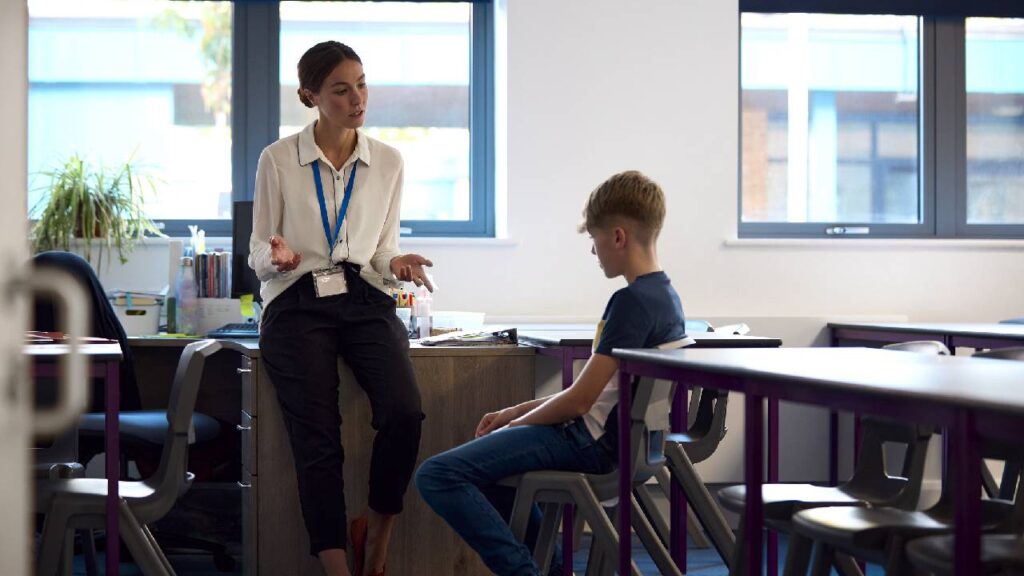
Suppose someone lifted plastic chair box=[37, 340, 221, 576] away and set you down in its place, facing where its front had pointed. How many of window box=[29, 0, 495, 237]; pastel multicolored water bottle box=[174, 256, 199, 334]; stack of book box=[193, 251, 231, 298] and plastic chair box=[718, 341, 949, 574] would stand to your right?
3

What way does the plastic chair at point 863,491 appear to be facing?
to the viewer's left

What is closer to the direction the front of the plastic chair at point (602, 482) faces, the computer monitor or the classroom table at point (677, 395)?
the computer monitor

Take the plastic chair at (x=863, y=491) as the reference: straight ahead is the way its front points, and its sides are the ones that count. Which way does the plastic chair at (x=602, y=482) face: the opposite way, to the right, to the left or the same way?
the same way

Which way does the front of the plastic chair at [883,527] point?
to the viewer's left

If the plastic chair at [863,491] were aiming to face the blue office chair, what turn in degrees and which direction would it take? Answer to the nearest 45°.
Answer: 0° — it already faces it

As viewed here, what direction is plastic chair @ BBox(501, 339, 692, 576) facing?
to the viewer's left

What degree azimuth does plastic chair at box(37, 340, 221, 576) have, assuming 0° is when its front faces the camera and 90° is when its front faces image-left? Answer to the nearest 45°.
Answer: approximately 90°

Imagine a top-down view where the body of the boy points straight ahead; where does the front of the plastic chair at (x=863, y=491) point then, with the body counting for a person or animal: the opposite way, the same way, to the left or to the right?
the same way

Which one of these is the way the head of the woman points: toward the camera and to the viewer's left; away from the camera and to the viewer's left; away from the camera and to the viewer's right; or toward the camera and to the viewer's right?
toward the camera and to the viewer's right

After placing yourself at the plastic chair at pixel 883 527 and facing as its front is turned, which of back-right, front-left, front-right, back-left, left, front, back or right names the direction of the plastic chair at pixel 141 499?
front

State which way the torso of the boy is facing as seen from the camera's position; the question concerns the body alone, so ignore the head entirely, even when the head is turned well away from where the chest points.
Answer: to the viewer's left

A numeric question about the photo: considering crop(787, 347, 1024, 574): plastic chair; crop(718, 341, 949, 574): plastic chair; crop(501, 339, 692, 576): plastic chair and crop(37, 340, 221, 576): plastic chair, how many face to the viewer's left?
4

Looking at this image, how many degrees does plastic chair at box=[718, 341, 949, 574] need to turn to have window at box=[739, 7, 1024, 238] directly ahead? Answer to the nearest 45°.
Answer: approximately 90° to its right

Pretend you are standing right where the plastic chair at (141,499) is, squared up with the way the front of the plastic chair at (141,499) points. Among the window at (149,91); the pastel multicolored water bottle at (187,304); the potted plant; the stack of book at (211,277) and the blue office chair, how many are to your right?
5
